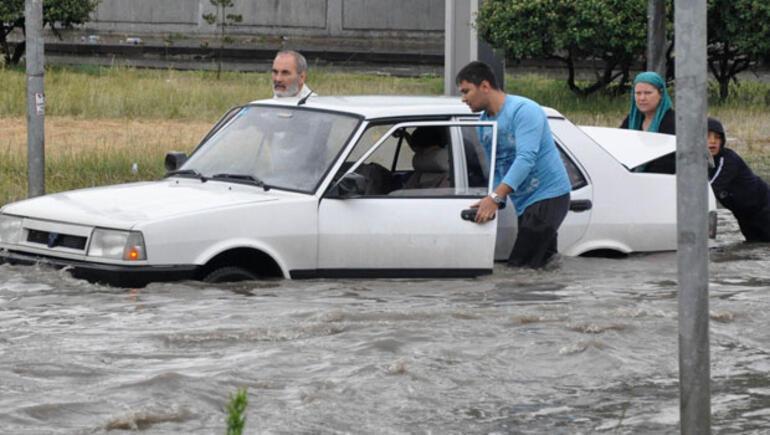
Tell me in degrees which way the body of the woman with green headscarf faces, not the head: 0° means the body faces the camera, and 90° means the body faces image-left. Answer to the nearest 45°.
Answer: approximately 45°

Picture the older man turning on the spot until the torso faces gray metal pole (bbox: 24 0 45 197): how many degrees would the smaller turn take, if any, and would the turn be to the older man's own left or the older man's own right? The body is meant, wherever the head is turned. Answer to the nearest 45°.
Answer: approximately 90° to the older man's own right

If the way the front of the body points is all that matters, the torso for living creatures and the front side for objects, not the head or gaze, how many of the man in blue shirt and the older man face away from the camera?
0

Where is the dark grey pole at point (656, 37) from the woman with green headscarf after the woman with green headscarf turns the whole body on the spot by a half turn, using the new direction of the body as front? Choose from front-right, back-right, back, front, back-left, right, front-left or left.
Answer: front-left

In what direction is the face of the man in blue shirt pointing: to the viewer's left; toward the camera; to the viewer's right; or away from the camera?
to the viewer's left

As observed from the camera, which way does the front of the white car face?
facing the viewer and to the left of the viewer

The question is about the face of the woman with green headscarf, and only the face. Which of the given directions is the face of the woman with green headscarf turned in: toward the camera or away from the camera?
toward the camera

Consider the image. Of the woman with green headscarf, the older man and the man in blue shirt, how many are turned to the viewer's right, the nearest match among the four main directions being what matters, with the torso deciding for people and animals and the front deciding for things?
0

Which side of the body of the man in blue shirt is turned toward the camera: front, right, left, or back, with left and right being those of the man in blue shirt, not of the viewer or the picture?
left

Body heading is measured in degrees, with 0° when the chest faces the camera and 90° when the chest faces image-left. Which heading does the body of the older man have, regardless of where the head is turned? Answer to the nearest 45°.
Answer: approximately 45°

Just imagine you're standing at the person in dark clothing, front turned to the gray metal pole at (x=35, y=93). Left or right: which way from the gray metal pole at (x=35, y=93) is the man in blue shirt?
left

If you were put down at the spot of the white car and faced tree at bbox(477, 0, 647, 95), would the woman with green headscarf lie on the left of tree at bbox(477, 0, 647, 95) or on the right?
right

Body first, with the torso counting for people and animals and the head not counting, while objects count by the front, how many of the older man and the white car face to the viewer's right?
0

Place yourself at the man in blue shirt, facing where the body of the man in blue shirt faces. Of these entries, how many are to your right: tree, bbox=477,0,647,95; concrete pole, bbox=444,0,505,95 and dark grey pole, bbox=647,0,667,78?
3

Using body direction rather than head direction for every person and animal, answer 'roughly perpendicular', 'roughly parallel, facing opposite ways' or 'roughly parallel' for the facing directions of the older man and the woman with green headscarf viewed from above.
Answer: roughly parallel

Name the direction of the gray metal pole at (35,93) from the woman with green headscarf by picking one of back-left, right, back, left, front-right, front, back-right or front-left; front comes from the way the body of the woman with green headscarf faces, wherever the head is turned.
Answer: front-right
